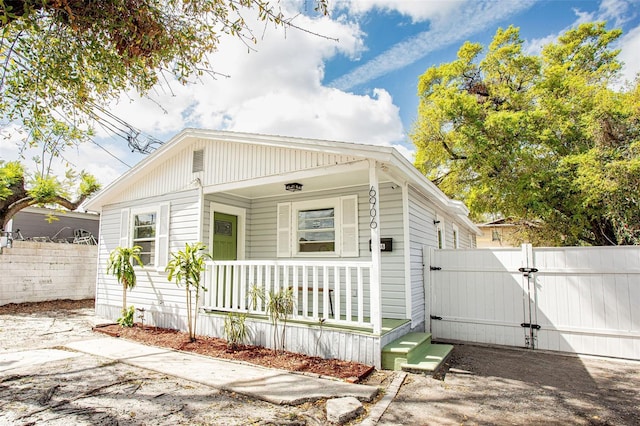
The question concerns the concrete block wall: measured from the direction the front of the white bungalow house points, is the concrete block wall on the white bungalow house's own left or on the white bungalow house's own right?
on the white bungalow house's own right

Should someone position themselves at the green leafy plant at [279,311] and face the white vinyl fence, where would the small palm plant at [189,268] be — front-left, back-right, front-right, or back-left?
back-left

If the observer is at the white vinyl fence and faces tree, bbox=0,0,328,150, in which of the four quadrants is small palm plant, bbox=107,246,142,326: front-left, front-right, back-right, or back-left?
front-right

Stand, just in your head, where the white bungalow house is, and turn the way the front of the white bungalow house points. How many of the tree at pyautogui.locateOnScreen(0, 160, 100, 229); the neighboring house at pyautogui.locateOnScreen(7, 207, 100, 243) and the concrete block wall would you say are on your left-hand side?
0

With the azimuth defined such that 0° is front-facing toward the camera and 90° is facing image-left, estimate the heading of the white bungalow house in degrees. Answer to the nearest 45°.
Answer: approximately 45°

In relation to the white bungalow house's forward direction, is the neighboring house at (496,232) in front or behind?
behind

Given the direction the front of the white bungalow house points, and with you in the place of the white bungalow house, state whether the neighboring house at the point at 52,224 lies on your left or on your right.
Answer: on your right

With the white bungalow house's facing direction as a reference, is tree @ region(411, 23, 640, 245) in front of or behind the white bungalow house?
behind

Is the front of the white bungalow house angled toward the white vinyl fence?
no

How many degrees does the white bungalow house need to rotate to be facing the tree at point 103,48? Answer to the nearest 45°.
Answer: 0° — it already faces it

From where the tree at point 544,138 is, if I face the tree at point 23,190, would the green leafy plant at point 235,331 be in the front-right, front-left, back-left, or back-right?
front-left

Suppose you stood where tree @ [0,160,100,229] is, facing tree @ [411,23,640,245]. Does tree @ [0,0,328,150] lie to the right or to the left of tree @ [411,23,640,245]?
right

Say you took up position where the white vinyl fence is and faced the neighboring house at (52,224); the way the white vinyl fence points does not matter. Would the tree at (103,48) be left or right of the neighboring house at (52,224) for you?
left

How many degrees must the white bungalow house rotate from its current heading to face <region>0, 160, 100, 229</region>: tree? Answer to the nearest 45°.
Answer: approximately 90° to its right

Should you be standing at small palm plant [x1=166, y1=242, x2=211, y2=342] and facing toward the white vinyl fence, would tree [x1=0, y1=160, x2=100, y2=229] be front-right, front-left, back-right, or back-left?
back-left

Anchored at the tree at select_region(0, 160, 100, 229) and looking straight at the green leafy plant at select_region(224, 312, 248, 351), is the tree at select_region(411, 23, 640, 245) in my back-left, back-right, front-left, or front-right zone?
front-left
